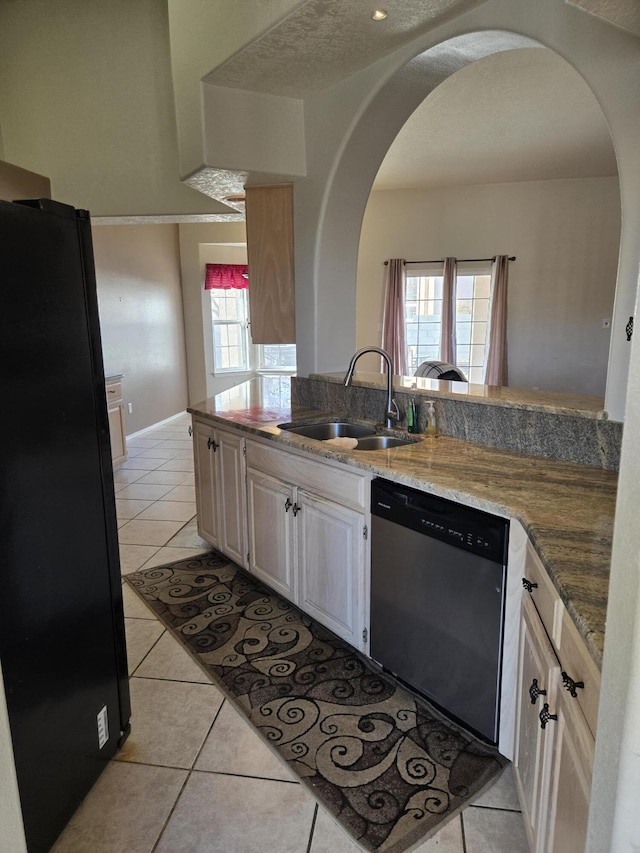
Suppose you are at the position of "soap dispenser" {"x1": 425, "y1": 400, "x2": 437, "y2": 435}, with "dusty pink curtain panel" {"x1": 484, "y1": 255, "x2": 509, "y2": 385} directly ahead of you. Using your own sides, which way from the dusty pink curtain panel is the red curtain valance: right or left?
left

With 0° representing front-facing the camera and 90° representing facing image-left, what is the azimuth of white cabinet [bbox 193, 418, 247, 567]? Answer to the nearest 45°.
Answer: approximately 45°

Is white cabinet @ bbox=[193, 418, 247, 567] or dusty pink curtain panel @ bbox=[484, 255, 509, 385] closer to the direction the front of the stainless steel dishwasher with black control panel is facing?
the white cabinet

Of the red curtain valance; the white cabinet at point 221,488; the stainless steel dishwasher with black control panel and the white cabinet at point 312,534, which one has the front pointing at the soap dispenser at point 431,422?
the red curtain valance

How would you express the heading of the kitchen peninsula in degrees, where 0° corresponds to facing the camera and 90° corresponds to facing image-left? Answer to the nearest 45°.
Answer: approximately 45°

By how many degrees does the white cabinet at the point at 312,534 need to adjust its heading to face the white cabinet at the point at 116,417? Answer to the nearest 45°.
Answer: approximately 90° to its right

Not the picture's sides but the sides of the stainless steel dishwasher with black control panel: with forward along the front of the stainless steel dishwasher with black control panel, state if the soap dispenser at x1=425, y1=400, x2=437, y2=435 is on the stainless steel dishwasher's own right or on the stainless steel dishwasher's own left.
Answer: on the stainless steel dishwasher's own right

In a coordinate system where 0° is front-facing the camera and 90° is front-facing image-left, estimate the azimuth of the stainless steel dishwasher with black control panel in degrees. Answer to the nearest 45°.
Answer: approximately 45°

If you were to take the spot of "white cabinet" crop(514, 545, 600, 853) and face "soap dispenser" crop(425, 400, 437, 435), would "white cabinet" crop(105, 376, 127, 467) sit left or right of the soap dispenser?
left

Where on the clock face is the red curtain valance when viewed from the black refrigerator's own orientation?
The red curtain valance is roughly at 11 o'clock from the black refrigerator.

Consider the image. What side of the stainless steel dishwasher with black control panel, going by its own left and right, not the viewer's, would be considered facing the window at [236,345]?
right

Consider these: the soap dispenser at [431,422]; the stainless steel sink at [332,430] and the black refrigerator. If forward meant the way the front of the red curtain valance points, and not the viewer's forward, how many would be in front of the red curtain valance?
3

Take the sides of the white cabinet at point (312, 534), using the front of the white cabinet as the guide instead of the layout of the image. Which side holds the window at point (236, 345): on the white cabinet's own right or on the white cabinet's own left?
on the white cabinet's own right

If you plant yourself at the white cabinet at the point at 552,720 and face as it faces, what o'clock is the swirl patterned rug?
The swirl patterned rug is roughly at 1 o'clock from the white cabinet.

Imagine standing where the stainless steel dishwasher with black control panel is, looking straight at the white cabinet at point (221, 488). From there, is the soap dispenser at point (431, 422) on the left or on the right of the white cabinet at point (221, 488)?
right
